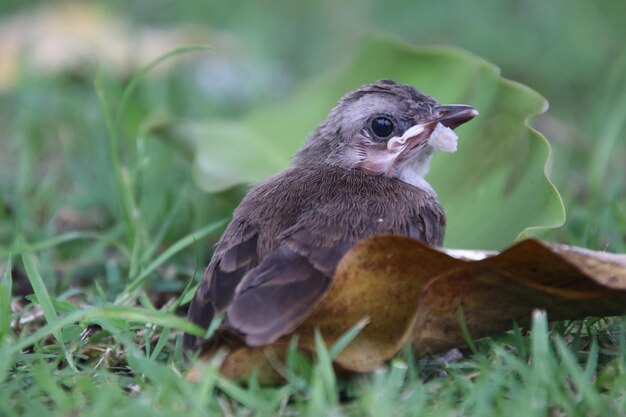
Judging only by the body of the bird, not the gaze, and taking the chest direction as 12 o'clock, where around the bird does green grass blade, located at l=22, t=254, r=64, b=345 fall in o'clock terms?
The green grass blade is roughly at 7 o'clock from the bird.

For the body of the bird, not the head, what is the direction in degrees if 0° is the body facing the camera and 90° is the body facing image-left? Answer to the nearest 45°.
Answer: approximately 225°

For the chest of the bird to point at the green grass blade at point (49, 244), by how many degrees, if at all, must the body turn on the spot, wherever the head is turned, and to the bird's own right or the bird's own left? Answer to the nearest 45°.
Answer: approximately 90° to the bird's own left

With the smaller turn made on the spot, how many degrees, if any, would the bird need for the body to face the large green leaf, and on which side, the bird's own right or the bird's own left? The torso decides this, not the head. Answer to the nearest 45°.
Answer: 0° — it already faces it

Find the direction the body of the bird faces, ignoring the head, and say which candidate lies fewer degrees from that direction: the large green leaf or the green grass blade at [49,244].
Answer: the large green leaf

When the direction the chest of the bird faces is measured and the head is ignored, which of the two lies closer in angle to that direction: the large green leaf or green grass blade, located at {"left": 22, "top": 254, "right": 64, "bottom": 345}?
the large green leaf
